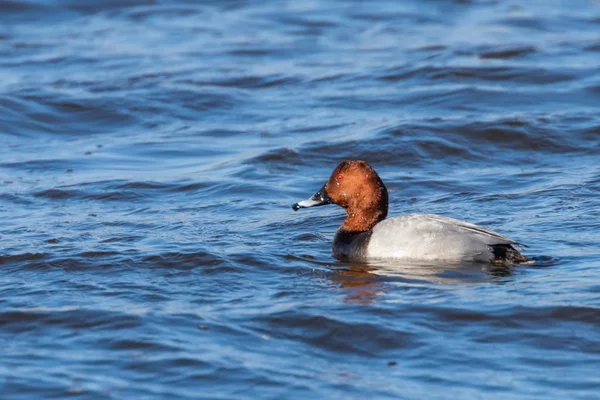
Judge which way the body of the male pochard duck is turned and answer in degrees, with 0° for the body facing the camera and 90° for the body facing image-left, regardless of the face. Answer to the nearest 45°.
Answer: approximately 90°
